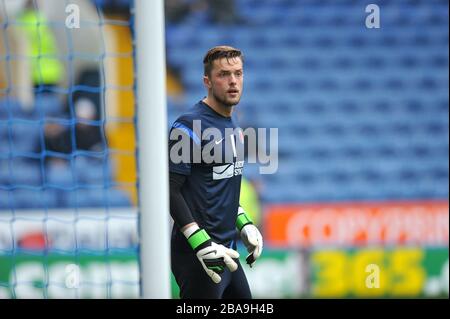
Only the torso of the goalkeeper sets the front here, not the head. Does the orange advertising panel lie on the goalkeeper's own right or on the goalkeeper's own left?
on the goalkeeper's own left

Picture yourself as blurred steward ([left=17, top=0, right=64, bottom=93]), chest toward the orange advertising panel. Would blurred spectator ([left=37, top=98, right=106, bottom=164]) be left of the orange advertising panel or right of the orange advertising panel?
right

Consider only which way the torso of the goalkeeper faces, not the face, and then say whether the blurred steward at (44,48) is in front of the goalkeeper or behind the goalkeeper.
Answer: behind

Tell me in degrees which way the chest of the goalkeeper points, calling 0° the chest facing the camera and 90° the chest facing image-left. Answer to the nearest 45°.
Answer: approximately 315°
